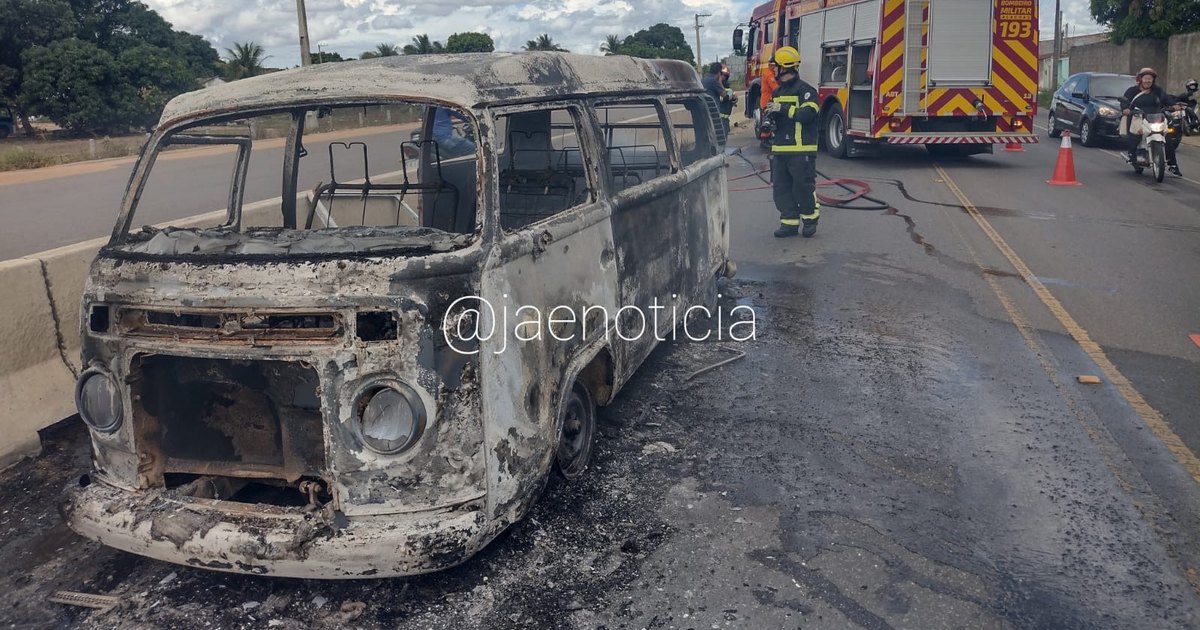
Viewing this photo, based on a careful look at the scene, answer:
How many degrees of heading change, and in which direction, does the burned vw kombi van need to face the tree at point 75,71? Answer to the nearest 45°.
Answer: approximately 135° to its right

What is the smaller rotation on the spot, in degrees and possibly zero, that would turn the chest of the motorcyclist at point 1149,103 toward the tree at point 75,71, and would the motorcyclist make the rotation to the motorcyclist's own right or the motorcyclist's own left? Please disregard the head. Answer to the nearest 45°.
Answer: approximately 90° to the motorcyclist's own right

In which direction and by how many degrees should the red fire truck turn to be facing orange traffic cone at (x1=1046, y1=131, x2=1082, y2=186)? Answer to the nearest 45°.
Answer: approximately 180°

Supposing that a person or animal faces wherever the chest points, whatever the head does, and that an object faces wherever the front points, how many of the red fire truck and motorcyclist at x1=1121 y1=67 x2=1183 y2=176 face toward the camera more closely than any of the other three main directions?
1

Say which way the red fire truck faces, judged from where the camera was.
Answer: facing away from the viewer and to the left of the viewer

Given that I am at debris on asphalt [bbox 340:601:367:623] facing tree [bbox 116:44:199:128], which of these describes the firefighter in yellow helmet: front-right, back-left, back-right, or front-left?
front-right

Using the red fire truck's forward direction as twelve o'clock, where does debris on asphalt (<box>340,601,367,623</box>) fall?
The debris on asphalt is roughly at 8 o'clock from the red fire truck.

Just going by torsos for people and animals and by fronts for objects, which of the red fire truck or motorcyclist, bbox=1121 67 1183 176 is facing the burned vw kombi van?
the motorcyclist

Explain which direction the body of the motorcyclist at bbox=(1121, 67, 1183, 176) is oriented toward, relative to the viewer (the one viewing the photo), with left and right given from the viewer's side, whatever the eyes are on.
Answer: facing the viewer

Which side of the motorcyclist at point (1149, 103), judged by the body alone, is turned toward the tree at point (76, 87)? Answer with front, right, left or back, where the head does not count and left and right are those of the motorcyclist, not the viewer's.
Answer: right

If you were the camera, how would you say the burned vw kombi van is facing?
facing the viewer and to the left of the viewer

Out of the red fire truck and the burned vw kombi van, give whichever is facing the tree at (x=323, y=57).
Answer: the red fire truck

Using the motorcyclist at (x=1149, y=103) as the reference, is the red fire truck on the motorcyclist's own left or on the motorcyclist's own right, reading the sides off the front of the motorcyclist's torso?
on the motorcyclist's own right

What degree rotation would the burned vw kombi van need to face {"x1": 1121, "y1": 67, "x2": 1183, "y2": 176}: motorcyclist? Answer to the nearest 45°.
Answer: approximately 180°

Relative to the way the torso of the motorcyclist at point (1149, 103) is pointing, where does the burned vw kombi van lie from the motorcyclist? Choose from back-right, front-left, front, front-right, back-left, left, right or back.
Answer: front

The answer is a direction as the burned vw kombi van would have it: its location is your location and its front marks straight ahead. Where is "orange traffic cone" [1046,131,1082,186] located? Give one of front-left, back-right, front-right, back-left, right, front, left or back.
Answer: back
